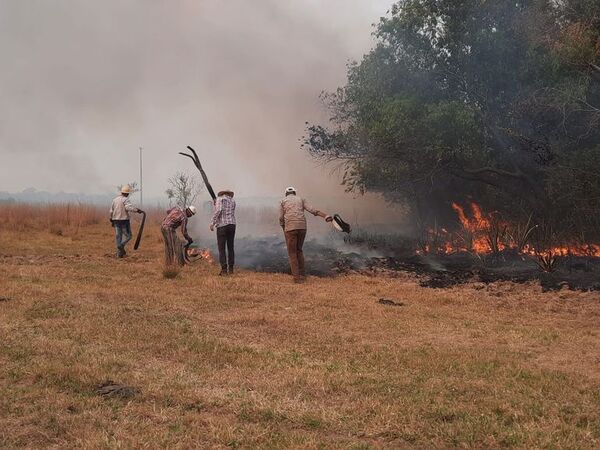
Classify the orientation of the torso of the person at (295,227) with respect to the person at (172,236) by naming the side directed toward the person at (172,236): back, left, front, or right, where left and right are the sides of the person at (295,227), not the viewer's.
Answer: left

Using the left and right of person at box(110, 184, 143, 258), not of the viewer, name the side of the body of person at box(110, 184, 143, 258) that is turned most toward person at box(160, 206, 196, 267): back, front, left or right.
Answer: right

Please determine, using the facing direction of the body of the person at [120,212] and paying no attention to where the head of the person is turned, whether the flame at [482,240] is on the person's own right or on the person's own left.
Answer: on the person's own right

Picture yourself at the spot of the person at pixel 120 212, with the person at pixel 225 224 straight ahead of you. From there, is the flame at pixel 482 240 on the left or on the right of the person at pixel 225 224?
left

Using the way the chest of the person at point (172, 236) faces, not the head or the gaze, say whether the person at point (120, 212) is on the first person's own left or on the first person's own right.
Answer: on the first person's own left

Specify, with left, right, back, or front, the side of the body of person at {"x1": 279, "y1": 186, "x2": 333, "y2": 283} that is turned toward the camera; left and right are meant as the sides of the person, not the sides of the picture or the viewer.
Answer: back

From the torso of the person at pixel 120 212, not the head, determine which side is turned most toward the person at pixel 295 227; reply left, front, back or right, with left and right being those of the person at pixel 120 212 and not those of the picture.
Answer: right

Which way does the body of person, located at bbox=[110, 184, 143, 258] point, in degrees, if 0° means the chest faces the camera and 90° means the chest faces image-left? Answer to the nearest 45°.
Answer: approximately 225°

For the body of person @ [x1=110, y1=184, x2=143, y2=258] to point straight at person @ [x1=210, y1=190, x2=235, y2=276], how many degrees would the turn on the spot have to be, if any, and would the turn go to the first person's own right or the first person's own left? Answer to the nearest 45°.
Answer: approximately 90° to the first person's own right

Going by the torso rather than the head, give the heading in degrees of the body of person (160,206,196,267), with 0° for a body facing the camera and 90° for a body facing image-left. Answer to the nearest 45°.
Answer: approximately 225°

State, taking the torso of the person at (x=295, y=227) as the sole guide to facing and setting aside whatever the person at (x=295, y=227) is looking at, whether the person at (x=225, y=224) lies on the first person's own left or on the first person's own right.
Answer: on the first person's own left

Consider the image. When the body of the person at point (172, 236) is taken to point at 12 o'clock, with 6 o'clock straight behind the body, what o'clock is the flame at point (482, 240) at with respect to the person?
The flame is roughly at 1 o'clock from the person.
